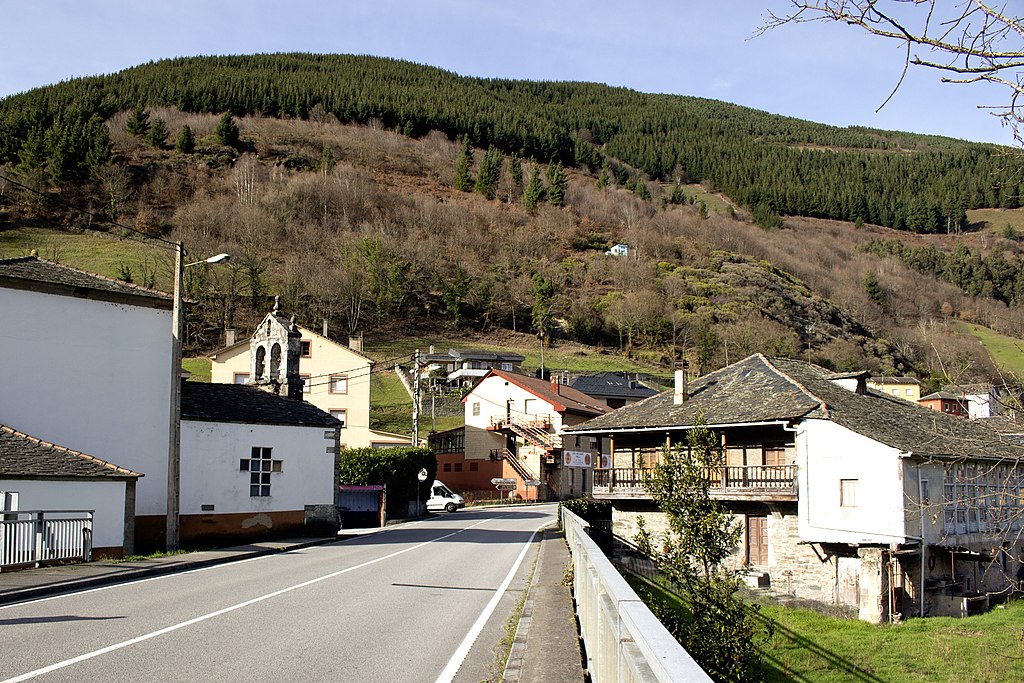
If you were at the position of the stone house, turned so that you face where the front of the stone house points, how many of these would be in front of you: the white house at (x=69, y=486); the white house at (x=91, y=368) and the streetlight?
3

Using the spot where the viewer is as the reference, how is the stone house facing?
facing the viewer and to the left of the viewer

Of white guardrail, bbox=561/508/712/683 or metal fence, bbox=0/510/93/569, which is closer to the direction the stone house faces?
the metal fence

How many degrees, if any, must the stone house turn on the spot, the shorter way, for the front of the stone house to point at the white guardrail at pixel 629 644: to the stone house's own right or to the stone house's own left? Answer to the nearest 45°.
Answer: approximately 45° to the stone house's own left

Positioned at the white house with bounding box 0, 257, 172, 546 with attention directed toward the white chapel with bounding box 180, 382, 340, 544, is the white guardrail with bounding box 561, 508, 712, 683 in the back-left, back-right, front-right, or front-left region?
back-right

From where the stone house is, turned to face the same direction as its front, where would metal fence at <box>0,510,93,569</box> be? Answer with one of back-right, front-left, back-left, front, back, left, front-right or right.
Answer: front

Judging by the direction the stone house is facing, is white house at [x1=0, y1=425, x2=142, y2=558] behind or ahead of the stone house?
ahead

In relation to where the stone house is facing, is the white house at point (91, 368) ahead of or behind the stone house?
ahead
